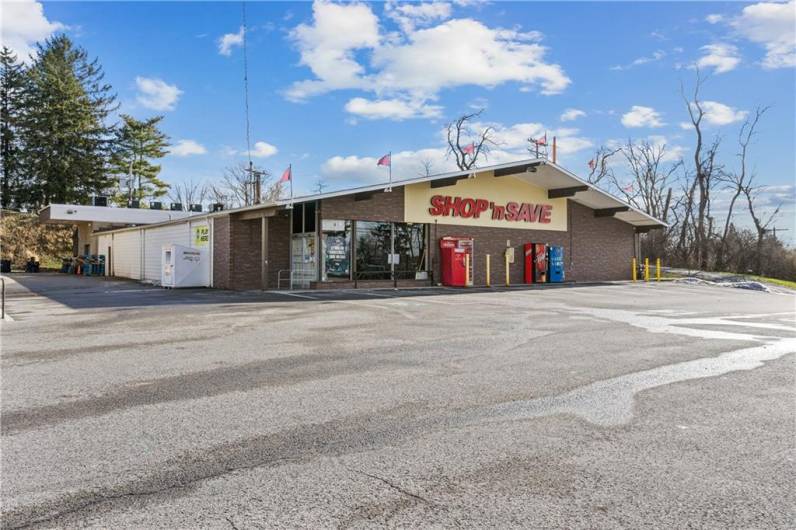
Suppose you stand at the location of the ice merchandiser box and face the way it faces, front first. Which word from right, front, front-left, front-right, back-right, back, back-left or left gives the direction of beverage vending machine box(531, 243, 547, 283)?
back-left

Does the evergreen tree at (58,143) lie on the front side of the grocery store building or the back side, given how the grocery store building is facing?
on the back side

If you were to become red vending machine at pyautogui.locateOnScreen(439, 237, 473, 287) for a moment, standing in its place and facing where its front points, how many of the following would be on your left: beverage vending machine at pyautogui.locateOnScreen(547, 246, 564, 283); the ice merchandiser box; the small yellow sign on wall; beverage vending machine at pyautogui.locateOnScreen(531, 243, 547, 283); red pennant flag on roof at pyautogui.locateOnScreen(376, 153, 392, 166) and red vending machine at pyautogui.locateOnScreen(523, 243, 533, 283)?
3

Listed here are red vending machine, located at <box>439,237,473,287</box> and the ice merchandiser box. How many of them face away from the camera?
0

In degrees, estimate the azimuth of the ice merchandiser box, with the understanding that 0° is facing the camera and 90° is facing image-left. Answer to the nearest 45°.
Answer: approximately 45°

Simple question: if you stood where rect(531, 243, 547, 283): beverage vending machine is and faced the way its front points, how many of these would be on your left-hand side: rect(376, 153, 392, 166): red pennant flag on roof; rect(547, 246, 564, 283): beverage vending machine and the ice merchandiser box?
1

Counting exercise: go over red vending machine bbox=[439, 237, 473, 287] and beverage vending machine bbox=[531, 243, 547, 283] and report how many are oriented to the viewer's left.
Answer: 0

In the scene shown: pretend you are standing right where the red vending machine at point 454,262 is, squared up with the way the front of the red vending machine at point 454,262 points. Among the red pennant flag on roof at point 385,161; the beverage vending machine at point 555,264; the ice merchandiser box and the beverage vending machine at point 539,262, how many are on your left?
2

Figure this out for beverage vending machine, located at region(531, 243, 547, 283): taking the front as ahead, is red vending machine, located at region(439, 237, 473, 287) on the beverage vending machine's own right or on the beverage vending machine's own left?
on the beverage vending machine's own right

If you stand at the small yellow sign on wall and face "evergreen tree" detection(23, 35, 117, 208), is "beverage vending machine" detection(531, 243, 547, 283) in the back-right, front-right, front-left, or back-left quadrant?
back-right

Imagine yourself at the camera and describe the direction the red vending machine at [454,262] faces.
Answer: facing the viewer and to the right of the viewer

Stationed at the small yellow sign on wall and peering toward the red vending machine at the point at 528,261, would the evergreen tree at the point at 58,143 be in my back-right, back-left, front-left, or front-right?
back-left

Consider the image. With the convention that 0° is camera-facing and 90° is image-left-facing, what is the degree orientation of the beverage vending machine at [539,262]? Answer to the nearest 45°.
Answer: approximately 315°

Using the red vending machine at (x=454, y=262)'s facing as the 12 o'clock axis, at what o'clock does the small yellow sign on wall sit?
The small yellow sign on wall is roughly at 4 o'clock from the red vending machine.
